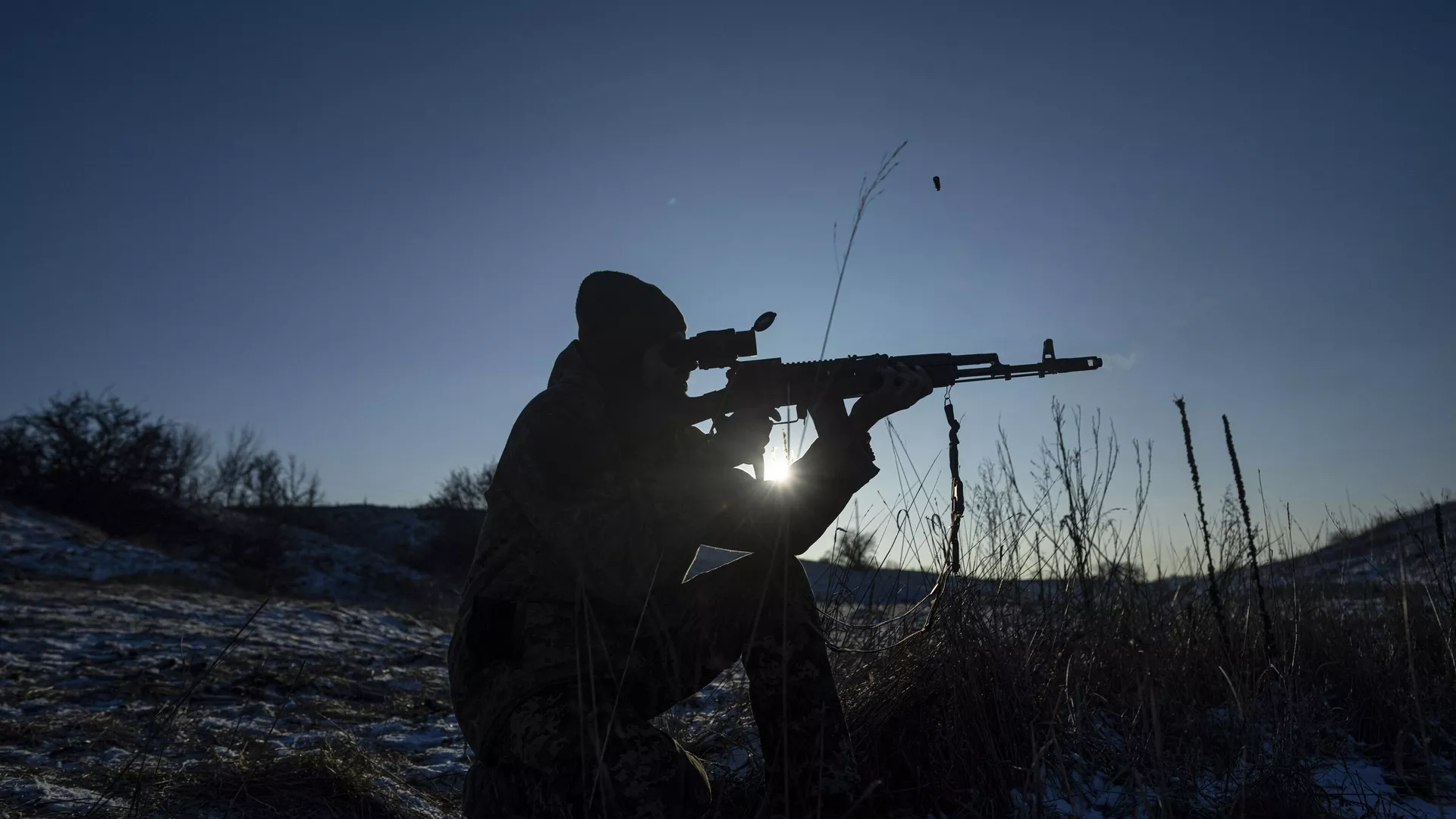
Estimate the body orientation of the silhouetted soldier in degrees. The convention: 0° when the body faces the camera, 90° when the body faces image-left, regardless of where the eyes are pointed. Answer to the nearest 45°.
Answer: approximately 270°

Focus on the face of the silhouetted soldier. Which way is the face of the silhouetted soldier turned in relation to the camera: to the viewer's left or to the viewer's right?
to the viewer's right
